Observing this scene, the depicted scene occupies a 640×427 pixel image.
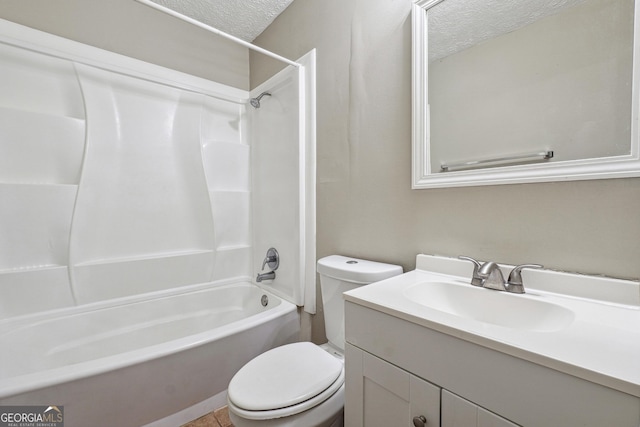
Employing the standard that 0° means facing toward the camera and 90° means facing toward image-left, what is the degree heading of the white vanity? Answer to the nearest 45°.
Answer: approximately 45°

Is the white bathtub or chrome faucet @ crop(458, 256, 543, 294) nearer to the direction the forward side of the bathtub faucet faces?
the white bathtub

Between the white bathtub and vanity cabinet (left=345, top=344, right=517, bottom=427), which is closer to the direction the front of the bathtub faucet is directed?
the white bathtub

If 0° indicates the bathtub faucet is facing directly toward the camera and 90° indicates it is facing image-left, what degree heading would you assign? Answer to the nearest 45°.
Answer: approximately 45°
